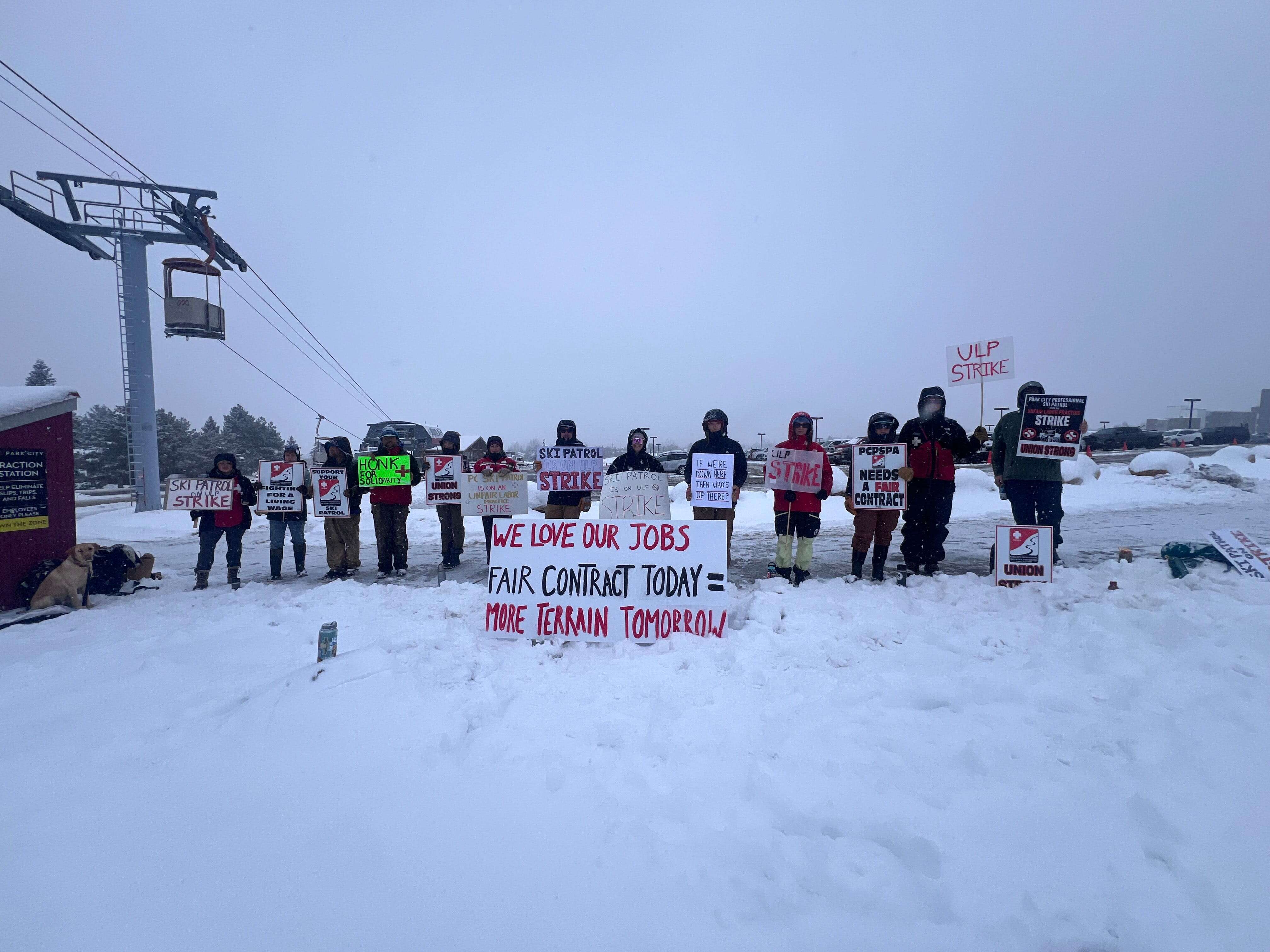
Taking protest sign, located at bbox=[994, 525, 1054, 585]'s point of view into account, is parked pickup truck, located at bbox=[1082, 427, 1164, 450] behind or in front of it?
behind

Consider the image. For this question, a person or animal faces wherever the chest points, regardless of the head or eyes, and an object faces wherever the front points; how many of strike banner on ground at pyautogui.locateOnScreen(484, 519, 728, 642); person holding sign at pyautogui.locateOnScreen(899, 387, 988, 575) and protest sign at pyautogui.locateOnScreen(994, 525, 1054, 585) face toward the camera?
3

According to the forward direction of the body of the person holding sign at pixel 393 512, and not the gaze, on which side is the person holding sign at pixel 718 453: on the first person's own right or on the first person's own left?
on the first person's own left

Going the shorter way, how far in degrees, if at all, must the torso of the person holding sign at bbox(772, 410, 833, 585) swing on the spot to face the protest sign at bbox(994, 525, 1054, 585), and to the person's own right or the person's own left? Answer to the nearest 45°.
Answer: approximately 90° to the person's own left

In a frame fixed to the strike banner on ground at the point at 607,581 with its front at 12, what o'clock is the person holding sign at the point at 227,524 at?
The person holding sign is roughly at 4 o'clock from the strike banner on ground.

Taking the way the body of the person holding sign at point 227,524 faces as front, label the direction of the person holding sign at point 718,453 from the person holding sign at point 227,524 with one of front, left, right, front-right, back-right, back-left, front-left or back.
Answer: front-left

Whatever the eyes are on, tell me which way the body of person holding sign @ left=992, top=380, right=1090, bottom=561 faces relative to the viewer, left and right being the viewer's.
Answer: facing the viewer and to the right of the viewer

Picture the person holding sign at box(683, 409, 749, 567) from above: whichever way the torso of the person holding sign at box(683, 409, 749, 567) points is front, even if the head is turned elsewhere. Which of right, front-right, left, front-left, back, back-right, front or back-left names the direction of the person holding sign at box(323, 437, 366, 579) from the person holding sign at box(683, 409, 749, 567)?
right

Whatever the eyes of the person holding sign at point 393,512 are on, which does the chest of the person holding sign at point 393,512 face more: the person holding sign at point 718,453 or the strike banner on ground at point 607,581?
the strike banner on ground

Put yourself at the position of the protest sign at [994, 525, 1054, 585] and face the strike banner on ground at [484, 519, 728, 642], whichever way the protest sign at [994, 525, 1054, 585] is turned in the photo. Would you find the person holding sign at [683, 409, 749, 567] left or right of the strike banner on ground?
right
